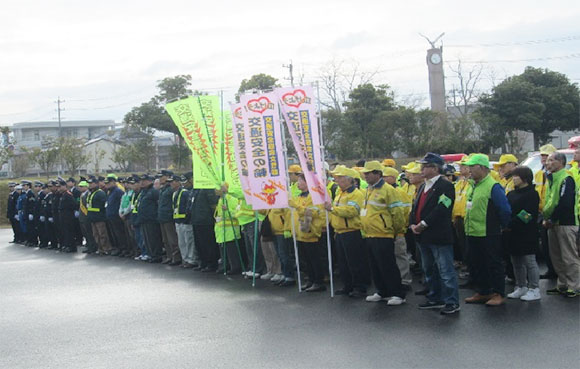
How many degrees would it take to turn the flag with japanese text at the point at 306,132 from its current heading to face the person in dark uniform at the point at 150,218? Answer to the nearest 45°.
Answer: approximately 135° to its right

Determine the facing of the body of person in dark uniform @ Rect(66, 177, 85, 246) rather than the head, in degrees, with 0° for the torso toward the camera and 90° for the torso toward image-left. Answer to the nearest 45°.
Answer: approximately 45°

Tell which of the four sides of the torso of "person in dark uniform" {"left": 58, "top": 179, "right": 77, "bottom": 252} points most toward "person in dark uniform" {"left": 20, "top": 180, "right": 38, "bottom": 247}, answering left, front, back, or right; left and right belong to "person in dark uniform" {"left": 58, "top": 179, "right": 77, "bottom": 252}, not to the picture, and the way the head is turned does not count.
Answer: right

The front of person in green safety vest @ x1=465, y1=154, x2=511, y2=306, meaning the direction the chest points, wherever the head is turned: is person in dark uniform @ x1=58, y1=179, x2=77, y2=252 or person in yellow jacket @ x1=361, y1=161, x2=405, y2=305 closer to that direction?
the person in yellow jacket

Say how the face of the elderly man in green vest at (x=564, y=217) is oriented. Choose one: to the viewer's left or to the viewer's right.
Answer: to the viewer's left

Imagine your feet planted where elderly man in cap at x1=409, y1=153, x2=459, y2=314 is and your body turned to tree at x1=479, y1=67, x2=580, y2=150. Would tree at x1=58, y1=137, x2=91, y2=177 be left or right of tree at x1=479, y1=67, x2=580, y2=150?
left
